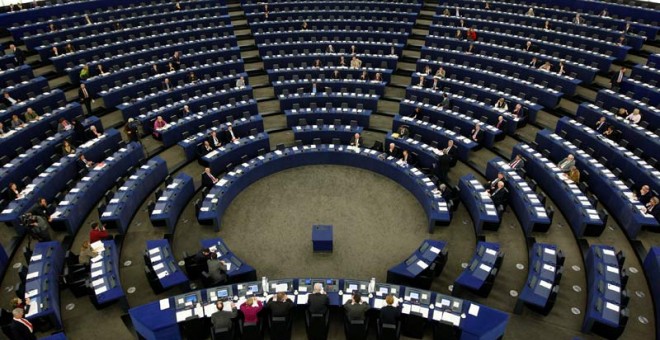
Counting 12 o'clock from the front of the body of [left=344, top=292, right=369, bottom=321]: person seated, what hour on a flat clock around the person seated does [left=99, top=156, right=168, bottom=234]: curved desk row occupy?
The curved desk row is roughly at 10 o'clock from the person seated.

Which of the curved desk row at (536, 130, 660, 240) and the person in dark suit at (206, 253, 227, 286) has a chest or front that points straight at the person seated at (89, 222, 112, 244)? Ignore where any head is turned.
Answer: the curved desk row

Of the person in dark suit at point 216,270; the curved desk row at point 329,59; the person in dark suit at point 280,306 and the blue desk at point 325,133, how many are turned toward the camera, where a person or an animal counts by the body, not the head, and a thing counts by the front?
2

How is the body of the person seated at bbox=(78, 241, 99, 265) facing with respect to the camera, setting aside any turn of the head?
to the viewer's right

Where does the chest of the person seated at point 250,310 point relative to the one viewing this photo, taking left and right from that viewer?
facing away from the viewer

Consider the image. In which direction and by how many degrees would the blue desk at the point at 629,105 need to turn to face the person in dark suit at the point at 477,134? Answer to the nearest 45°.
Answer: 0° — it already faces them

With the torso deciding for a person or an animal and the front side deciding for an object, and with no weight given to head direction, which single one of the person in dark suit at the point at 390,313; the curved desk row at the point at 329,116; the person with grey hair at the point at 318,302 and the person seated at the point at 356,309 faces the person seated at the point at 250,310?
the curved desk row

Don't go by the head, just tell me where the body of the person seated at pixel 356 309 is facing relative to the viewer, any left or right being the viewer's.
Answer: facing away from the viewer

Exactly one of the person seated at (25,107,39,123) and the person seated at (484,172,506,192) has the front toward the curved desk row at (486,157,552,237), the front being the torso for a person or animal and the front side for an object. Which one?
the person seated at (25,107,39,123)

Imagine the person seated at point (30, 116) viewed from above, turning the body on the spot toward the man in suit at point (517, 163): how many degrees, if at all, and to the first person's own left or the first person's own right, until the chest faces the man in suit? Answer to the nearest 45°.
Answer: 0° — they already face them

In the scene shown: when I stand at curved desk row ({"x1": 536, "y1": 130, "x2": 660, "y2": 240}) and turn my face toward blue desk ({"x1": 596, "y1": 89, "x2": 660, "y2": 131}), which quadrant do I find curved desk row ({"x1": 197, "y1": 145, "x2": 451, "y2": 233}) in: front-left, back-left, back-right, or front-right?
back-left

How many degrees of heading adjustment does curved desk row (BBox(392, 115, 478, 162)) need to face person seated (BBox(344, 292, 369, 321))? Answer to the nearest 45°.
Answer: approximately 45° to its left
